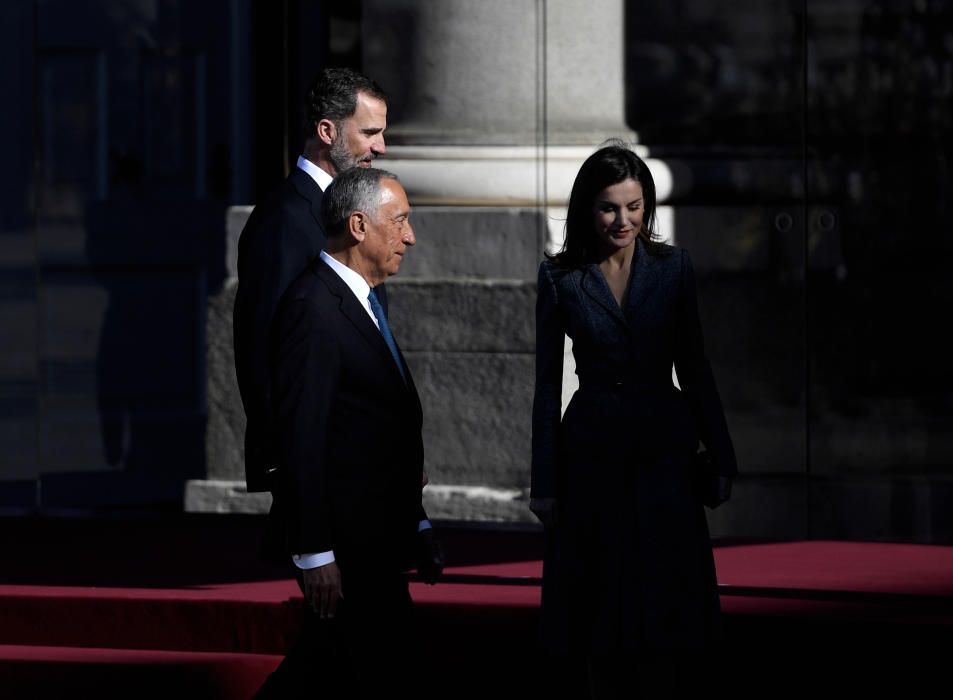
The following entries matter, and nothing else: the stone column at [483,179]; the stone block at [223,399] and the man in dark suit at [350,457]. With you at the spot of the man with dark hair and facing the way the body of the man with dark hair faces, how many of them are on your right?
1

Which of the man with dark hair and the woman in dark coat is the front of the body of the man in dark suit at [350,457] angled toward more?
the woman in dark coat

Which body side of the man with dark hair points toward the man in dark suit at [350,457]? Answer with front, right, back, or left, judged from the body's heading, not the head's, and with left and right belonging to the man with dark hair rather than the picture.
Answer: right

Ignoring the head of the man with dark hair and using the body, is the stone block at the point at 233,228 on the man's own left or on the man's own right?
on the man's own left

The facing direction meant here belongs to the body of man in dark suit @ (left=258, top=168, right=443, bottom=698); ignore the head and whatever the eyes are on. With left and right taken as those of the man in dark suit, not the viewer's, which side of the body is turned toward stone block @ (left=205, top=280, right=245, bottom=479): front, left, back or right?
left

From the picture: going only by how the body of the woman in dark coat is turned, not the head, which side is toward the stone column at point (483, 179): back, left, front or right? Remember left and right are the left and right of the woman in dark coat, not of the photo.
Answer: back

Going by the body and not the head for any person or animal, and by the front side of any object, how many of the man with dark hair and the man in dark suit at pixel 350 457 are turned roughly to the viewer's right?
2

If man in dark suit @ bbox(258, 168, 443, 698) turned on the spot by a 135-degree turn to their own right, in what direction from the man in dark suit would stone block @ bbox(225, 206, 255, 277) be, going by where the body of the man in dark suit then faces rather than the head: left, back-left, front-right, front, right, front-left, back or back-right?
back-right

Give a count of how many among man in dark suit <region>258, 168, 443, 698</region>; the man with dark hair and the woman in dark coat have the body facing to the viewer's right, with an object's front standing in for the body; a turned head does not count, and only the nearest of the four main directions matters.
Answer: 2

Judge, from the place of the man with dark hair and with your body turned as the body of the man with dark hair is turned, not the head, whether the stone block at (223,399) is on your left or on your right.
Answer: on your left

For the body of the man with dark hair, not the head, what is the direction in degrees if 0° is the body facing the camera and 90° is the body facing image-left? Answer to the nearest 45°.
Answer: approximately 270°

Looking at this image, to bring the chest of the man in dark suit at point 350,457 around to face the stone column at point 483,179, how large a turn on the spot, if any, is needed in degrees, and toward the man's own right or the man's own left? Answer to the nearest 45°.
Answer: approximately 90° to the man's own left

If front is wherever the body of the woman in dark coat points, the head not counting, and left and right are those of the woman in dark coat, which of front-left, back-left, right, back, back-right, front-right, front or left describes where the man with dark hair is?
right

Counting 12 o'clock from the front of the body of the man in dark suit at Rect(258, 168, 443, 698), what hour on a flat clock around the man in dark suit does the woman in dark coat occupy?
The woman in dark coat is roughly at 11 o'clock from the man in dark suit.

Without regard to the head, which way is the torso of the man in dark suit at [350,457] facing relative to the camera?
to the viewer's right

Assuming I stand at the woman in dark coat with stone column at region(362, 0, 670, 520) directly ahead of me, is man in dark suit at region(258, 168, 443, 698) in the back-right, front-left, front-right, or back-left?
back-left

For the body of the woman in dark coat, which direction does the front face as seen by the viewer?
toward the camera
